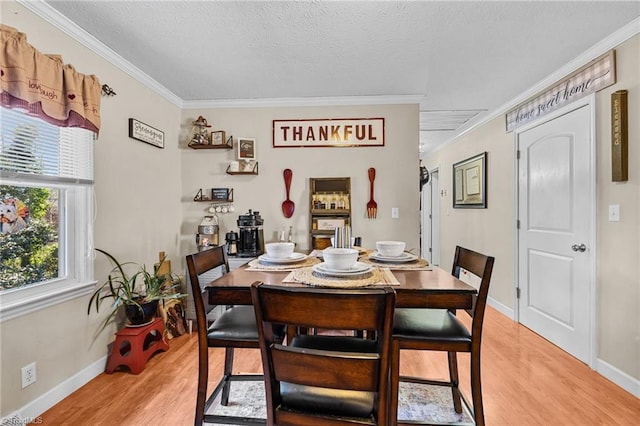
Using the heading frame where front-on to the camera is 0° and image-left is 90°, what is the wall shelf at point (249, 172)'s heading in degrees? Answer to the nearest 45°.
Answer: approximately 0°

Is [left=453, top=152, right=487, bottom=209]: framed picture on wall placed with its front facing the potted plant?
yes

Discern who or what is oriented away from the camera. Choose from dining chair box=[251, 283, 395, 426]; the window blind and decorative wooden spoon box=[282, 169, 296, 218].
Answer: the dining chair

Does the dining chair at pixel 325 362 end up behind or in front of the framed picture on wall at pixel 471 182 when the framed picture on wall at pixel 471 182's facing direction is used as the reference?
in front

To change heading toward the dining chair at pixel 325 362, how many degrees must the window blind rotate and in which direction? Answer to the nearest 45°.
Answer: approximately 45° to its right

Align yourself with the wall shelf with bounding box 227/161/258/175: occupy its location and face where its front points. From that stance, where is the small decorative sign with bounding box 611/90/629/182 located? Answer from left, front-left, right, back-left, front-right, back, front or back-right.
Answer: front-left

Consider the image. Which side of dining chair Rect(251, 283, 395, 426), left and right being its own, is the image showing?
back

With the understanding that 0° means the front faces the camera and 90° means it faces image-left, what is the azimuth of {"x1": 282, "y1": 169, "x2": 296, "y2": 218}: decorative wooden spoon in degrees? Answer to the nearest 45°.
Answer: approximately 0°

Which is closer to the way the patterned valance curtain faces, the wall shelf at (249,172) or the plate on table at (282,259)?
the plate on table

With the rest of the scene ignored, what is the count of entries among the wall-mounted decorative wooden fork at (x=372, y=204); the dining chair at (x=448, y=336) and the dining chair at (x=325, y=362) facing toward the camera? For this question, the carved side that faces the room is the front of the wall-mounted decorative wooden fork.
1

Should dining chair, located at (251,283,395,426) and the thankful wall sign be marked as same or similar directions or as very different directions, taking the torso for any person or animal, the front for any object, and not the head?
very different directions

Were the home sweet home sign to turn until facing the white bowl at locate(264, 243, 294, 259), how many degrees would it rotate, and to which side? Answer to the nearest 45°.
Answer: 0° — it already faces it

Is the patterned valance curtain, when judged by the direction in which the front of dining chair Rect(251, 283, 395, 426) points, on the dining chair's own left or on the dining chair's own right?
on the dining chair's own left
